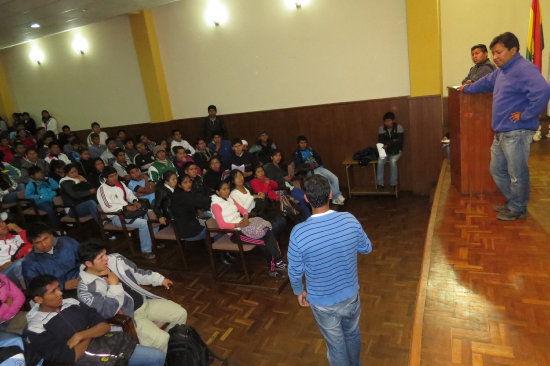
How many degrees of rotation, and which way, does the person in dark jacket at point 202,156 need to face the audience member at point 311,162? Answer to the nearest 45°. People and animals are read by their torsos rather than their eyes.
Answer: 0° — they already face them

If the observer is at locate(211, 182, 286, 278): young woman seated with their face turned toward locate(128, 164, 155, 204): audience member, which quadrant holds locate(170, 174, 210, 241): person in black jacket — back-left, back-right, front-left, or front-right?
front-left

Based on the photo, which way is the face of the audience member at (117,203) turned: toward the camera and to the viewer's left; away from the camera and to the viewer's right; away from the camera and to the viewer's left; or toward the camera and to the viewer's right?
toward the camera and to the viewer's right

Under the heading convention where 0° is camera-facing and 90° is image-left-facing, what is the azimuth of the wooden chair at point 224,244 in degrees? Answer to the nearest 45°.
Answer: approximately 270°

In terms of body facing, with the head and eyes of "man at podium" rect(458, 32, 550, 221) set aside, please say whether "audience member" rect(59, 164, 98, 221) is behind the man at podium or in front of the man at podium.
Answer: in front

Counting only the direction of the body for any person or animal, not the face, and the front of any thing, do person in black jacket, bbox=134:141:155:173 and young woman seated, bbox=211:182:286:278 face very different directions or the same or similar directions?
same or similar directions

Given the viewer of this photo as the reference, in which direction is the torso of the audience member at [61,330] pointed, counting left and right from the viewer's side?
facing the viewer and to the right of the viewer

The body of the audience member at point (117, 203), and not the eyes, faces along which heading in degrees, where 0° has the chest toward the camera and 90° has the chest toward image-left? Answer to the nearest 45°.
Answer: approximately 315°

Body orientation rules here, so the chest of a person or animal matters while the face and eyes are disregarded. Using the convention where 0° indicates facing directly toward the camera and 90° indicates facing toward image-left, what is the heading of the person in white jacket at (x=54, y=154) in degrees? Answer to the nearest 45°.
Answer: approximately 315°

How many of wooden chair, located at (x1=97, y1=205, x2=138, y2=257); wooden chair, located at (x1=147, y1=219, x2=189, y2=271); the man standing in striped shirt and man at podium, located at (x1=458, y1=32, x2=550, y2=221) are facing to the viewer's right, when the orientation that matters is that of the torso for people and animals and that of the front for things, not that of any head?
2

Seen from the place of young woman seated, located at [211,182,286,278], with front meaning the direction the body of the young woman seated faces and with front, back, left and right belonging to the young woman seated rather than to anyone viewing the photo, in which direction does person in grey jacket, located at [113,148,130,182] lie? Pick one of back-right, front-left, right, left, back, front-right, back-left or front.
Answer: back

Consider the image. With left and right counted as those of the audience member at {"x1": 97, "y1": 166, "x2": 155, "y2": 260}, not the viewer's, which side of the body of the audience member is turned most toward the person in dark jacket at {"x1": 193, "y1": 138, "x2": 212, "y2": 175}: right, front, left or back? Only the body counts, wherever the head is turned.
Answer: left

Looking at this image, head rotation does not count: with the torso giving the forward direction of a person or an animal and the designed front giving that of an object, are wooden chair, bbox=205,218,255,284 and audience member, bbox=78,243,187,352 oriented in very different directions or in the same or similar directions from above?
same or similar directions

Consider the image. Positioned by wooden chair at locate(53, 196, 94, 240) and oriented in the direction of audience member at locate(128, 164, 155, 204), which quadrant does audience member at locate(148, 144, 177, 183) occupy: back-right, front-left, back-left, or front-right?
front-left

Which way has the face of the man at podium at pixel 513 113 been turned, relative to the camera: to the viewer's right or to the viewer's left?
to the viewer's left
